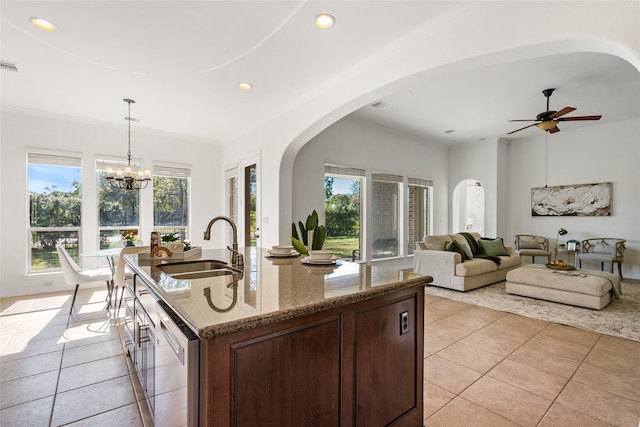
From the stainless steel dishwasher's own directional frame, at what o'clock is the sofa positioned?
The sofa is roughly at 5 o'clock from the stainless steel dishwasher.

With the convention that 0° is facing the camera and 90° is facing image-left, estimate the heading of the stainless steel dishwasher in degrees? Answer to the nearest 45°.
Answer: approximately 90°

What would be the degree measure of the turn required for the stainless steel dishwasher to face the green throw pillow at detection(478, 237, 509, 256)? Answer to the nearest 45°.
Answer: approximately 135° to its right

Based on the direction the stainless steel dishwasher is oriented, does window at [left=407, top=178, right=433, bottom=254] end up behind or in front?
behind

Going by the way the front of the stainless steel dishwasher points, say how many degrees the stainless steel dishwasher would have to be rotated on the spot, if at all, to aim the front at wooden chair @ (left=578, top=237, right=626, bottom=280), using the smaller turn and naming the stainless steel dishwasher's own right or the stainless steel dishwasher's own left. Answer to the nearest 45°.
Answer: approximately 180°

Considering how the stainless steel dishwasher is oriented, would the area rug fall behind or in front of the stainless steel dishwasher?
behind

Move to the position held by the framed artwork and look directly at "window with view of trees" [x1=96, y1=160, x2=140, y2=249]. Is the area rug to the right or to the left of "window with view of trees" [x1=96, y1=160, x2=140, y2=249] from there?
left

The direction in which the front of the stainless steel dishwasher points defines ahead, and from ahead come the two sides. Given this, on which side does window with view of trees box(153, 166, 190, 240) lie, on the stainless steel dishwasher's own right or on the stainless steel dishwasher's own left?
on the stainless steel dishwasher's own right

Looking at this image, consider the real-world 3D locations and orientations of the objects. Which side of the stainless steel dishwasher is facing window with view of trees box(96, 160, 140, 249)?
right
